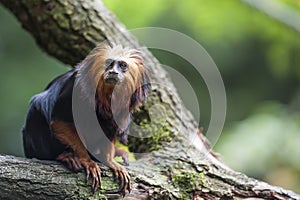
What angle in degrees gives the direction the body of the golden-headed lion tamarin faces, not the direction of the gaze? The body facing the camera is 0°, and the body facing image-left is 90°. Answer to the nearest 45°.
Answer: approximately 315°
